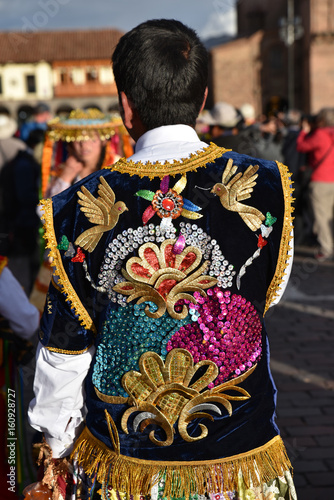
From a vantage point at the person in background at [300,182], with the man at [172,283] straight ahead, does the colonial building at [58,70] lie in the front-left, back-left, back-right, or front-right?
back-right

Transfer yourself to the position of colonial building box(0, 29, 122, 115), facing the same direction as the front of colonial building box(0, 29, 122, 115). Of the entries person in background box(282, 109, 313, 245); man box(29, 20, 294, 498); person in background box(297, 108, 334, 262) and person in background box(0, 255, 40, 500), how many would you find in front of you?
4

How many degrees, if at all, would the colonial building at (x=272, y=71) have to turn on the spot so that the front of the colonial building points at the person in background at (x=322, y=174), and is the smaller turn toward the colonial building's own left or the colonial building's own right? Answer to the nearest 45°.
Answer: approximately 45° to the colonial building's own left

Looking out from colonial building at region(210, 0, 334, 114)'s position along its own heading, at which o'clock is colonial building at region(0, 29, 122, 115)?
colonial building at region(0, 29, 122, 115) is roughly at 2 o'clock from colonial building at region(210, 0, 334, 114).

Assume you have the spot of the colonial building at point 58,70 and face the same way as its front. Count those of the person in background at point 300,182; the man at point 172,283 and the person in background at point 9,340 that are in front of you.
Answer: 3

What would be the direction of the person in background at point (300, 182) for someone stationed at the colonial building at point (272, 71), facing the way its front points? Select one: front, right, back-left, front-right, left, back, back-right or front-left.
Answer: front-left

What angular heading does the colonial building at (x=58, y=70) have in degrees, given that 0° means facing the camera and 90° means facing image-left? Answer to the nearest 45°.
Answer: approximately 0°

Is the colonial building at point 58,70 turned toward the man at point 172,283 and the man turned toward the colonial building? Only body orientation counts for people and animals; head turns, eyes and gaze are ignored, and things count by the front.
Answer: yes

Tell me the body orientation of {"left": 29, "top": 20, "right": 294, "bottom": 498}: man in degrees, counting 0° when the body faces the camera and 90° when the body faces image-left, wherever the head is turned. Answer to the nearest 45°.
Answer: approximately 180°

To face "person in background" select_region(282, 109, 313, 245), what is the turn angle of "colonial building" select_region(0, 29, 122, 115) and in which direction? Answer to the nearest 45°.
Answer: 0° — it already faces them

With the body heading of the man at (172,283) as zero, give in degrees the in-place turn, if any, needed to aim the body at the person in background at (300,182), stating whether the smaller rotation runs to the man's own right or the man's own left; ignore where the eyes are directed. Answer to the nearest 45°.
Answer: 0° — they already face them

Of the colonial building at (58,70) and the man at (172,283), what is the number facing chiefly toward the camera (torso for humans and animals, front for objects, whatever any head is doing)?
1
